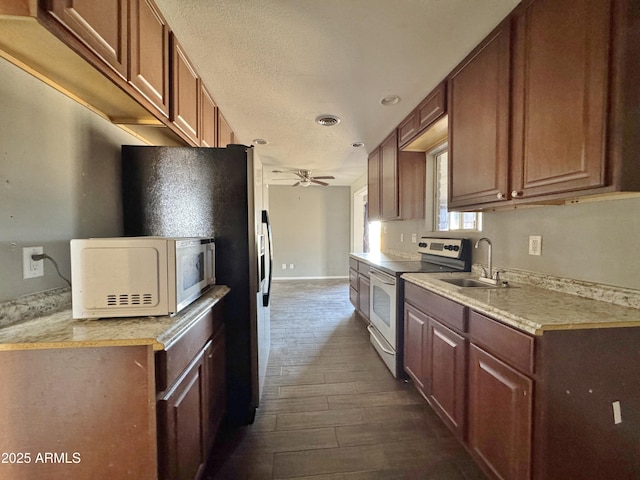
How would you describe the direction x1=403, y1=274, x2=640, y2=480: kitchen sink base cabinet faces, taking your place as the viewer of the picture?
facing the viewer and to the left of the viewer

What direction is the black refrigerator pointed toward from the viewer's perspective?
to the viewer's right

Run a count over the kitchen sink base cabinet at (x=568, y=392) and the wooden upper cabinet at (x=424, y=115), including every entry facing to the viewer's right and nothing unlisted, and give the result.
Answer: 0

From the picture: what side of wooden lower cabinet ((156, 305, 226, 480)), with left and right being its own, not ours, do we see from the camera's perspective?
right

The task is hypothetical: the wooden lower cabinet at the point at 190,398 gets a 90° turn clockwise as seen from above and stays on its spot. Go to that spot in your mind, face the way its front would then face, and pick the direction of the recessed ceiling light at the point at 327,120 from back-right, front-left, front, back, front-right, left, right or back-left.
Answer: back-left

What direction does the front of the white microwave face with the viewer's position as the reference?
facing to the right of the viewer

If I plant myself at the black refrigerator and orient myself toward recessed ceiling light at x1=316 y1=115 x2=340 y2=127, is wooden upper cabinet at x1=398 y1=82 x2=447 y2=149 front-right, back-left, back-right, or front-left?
front-right

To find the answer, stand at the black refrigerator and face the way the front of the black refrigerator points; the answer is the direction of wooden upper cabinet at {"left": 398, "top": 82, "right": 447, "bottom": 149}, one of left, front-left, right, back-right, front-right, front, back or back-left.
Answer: front

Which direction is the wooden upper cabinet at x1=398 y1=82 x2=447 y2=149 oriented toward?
to the viewer's left

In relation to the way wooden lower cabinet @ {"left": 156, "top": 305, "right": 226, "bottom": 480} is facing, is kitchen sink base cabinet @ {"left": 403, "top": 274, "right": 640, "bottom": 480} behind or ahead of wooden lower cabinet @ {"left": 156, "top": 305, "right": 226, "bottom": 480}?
ahead
